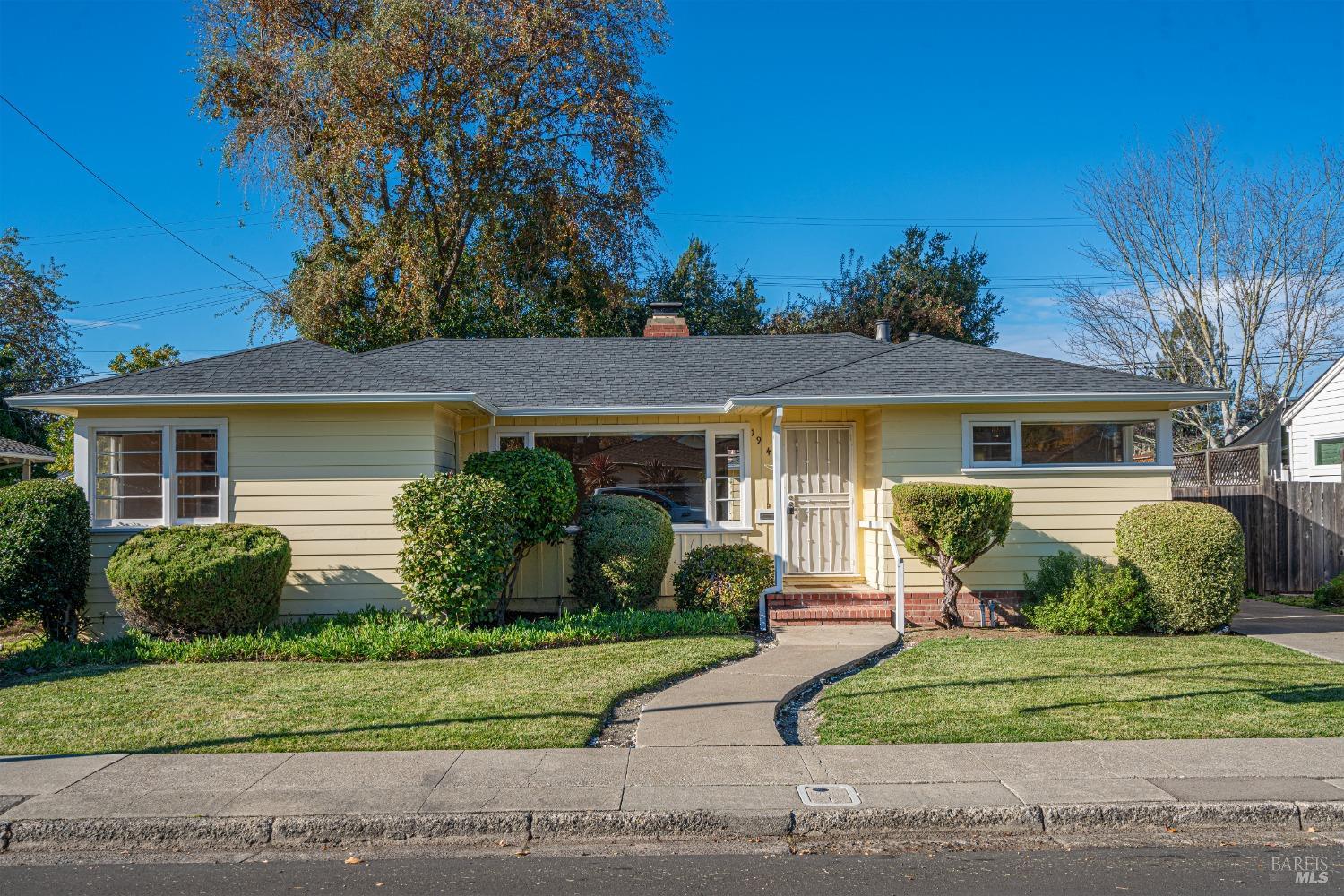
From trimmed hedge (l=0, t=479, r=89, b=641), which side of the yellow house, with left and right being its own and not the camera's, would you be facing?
right

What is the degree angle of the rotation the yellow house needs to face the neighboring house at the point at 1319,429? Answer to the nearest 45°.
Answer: approximately 135° to its left

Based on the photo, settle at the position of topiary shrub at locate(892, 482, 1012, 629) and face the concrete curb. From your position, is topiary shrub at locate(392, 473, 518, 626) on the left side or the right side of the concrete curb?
right

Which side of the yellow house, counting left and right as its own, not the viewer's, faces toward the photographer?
front

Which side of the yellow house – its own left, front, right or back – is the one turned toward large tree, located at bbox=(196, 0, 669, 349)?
back

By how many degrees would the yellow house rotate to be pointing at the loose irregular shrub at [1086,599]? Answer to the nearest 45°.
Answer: approximately 90° to its left

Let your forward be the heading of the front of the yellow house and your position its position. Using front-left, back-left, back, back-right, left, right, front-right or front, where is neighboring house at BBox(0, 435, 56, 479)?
back-right

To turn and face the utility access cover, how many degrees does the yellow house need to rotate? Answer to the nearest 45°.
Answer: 0° — it already faces it

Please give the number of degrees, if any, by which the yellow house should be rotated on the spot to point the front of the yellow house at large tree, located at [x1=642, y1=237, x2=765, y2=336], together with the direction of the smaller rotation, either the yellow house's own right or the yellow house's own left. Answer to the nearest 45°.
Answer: approximately 180°

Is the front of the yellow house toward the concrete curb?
yes

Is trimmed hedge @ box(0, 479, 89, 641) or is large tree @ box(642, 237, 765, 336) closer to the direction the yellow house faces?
the trimmed hedge

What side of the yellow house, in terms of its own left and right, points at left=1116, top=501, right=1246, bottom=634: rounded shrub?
left

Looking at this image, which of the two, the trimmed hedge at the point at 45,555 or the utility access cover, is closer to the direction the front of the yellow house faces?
the utility access cover

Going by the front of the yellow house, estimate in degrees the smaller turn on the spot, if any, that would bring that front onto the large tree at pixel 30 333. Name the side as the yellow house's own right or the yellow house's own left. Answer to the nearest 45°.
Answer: approximately 135° to the yellow house's own right
